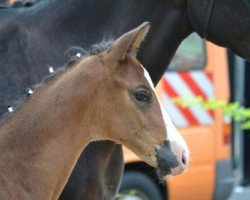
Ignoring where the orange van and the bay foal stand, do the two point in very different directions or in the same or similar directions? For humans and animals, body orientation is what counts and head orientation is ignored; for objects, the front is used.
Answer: very different directions

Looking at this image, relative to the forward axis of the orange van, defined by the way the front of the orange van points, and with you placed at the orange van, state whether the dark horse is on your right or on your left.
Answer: on your left

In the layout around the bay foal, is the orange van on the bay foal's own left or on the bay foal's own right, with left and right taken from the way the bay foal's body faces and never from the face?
on the bay foal's own left

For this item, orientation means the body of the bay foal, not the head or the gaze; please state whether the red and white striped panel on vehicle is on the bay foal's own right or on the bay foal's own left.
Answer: on the bay foal's own left

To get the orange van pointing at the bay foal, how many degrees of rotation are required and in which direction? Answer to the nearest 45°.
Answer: approximately 90° to its left

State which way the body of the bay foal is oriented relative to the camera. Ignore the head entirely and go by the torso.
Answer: to the viewer's right

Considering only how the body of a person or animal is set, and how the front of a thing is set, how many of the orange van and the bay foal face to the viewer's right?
1

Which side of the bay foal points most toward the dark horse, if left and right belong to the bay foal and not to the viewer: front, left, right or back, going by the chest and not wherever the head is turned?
left
